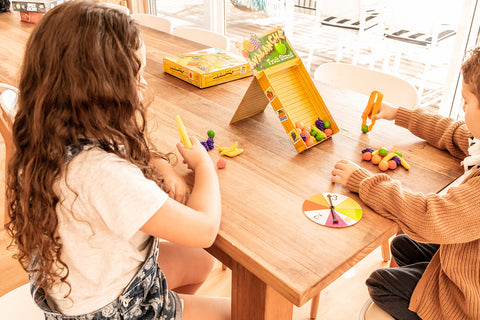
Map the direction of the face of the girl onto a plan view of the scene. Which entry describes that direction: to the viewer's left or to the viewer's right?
to the viewer's right

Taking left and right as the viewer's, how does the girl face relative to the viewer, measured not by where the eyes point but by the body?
facing away from the viewer and to the right of the viewer

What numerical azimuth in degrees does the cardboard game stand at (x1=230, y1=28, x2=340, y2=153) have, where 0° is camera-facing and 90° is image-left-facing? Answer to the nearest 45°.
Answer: approximately 315°

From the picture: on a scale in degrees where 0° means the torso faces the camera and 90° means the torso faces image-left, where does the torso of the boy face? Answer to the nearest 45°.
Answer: approximately 90°

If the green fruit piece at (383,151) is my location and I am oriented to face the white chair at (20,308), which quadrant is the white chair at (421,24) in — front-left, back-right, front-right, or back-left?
back-right

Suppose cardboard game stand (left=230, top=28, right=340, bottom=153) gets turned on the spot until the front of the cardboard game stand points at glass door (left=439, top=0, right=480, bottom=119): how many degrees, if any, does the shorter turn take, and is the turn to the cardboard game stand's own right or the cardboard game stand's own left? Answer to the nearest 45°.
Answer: approximately 90° to the cardboard game stand's own left

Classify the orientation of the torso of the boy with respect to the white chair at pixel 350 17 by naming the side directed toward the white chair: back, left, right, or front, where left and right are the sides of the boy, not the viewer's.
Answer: right

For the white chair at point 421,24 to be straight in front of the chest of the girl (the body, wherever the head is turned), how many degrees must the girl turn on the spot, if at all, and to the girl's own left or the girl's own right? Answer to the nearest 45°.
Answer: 0° — they already face it

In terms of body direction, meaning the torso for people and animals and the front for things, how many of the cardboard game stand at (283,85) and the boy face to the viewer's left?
1
